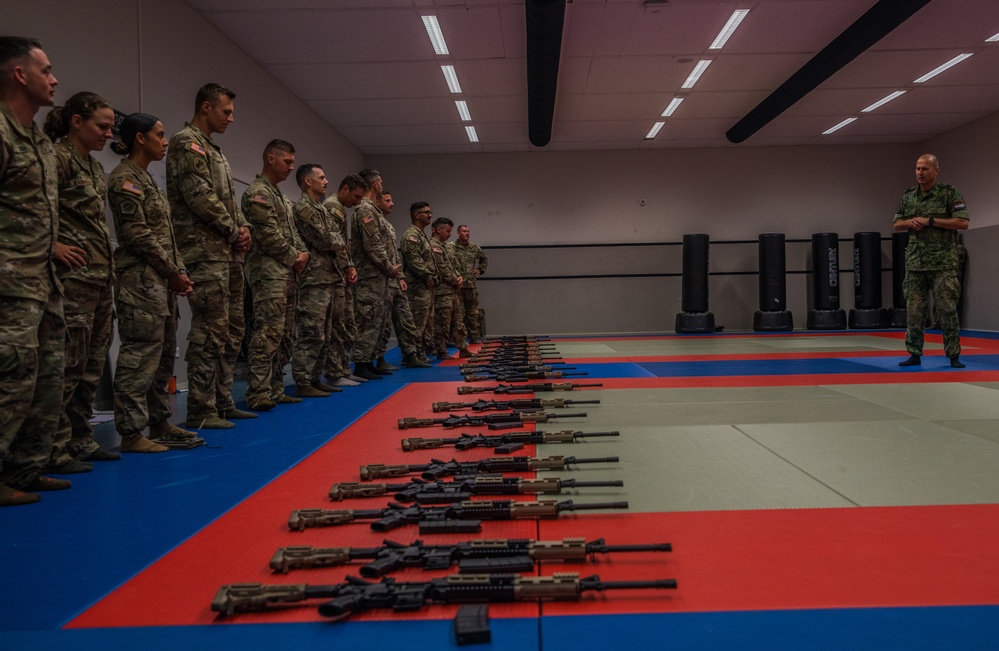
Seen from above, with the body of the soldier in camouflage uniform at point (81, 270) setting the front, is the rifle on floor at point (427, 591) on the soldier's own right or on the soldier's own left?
on the soldier's own right

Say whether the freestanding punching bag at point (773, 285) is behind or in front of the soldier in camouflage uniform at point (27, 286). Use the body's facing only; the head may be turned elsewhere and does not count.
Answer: in front

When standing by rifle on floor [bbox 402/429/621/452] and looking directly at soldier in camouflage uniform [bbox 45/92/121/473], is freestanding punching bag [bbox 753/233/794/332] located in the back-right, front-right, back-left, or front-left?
back-right

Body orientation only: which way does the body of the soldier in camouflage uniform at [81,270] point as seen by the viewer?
to the viewer's right

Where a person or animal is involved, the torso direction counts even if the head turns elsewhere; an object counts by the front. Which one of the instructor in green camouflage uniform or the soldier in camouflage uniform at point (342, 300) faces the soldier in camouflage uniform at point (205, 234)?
the instructor in green camouflage uniform

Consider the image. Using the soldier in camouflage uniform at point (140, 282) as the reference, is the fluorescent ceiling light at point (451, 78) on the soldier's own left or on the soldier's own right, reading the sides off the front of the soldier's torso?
on the soldier's own left

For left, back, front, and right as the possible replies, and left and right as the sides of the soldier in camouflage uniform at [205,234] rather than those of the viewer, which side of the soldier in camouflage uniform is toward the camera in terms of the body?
right

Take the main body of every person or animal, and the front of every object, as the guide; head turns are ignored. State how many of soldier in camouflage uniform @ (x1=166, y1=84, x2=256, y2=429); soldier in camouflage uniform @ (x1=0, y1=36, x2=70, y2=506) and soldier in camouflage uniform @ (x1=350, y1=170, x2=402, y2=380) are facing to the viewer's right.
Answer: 3

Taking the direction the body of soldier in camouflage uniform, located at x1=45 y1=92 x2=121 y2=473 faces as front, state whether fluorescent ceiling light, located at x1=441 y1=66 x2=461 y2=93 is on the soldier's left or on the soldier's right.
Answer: on the soldier's left

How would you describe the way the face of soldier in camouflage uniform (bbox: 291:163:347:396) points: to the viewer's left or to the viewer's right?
to the viewer's right

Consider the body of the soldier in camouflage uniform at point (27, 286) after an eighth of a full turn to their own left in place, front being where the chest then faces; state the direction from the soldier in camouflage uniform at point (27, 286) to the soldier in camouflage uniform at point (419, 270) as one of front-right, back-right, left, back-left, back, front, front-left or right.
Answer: front

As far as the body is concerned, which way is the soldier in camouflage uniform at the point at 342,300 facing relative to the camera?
to the viewer's right

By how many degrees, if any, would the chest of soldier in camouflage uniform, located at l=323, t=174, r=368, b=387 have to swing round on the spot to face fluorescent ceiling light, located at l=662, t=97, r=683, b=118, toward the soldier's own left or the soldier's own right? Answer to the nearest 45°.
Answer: approximately 45° to the soldier's own left

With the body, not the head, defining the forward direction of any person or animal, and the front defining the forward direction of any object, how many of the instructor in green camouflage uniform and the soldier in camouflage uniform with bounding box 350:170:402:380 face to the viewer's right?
1

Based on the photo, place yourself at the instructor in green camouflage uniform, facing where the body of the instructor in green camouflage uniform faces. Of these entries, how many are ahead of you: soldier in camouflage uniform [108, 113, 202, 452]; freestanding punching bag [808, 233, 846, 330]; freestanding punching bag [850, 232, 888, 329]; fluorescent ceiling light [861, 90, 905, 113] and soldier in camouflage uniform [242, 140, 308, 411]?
2

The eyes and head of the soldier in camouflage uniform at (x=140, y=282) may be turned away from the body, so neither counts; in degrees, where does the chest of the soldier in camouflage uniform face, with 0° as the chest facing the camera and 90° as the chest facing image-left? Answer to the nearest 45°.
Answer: approximately 270°

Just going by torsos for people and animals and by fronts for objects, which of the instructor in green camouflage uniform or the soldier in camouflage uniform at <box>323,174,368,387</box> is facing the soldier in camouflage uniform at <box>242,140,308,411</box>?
the instructor in green camouflage uniform

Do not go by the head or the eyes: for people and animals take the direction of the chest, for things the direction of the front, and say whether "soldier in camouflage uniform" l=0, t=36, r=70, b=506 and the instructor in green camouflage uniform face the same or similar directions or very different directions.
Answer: very different directions

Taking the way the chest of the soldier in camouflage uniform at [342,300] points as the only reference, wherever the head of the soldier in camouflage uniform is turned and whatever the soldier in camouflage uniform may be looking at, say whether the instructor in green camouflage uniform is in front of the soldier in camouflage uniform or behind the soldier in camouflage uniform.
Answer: in front

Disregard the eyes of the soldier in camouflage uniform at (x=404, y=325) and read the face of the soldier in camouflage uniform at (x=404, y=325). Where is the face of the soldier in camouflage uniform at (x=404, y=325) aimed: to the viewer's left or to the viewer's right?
to the viewer's right
